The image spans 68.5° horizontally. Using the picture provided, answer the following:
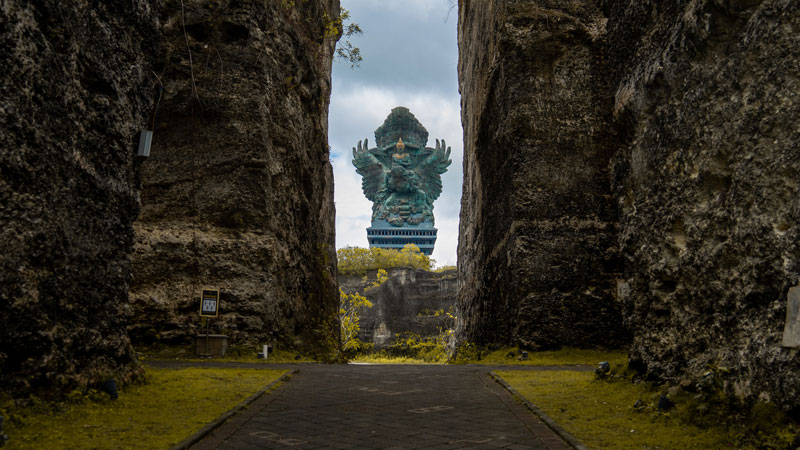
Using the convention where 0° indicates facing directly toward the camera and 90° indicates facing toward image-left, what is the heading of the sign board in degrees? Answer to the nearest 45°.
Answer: approximately 0°

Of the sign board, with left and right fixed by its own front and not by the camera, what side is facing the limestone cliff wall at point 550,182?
left
